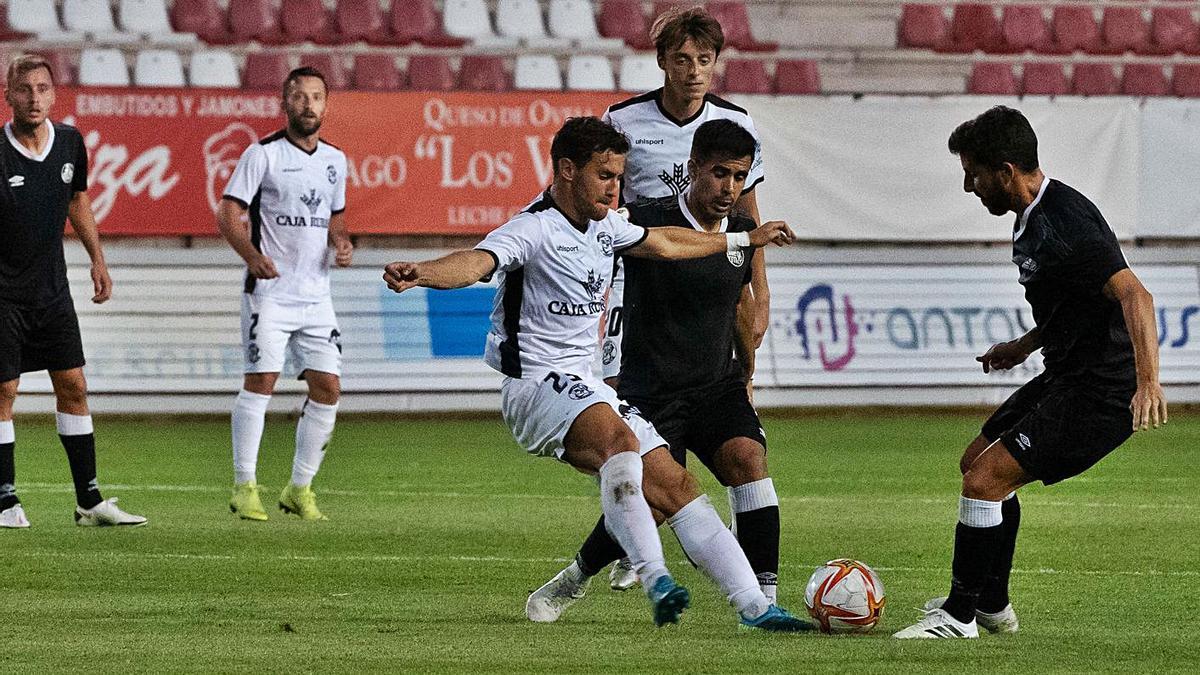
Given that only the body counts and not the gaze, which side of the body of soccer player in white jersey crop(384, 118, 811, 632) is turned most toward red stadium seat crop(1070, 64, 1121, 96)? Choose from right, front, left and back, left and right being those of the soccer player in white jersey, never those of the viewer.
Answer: left

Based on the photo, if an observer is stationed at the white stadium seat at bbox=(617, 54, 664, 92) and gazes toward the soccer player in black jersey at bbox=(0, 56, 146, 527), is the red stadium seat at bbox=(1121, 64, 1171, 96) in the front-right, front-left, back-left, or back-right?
back-left

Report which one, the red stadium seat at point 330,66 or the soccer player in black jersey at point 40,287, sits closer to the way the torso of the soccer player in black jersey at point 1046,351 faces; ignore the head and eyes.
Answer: the soccer player in black jersey

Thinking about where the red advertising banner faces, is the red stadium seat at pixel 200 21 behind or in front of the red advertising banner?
behind

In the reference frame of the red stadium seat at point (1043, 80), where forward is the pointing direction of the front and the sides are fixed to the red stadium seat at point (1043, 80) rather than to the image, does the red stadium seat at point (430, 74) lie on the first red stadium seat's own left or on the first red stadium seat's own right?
on the first red stadium seat's own right

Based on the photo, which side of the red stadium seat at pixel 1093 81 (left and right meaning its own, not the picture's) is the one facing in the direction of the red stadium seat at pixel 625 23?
right

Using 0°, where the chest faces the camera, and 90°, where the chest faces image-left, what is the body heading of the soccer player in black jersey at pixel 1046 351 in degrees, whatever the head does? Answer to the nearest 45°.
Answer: approximately 90°

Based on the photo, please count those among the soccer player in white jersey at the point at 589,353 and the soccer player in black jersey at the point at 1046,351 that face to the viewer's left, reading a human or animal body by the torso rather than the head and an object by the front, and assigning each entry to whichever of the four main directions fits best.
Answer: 1

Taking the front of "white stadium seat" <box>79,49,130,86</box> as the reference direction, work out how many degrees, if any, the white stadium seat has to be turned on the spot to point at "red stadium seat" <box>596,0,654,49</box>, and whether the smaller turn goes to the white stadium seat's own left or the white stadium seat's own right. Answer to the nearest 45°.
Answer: approximately 90° to the white stadium seat's own left

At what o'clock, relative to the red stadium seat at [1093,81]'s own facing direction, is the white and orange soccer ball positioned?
The white and orange soccer ball is roughly at 12 o'clock from the red stadium seat.

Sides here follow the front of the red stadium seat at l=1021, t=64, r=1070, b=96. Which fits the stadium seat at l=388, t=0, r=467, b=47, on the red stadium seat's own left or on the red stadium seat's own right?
on the red stadium seat's own right
